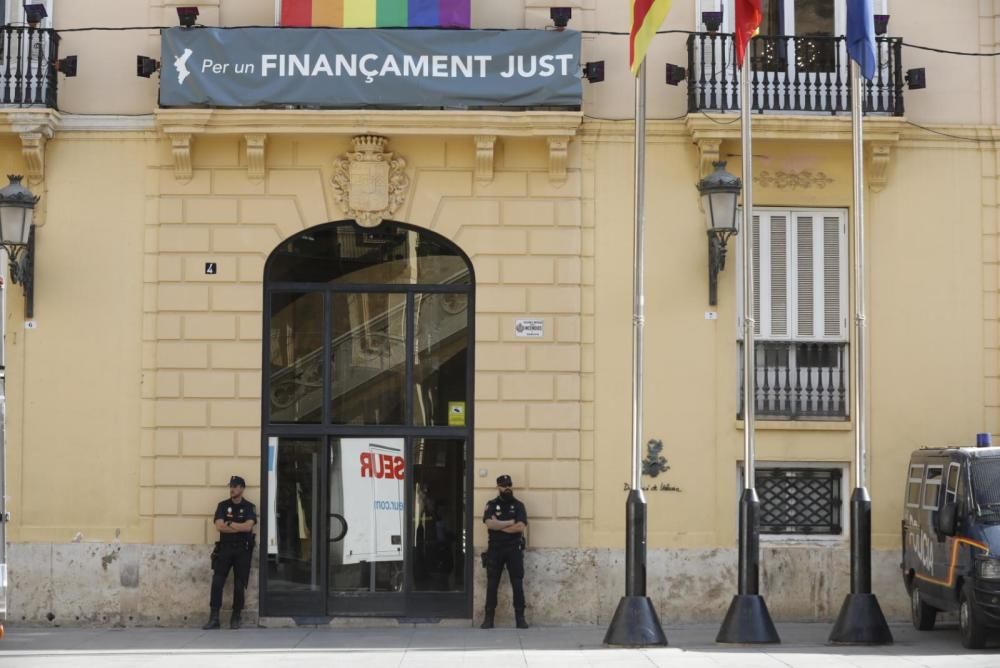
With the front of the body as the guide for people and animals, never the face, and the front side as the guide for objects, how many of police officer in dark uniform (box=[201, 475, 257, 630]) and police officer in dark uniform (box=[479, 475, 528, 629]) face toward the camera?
2

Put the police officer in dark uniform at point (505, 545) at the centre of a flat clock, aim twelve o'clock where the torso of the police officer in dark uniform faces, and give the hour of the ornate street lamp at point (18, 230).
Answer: The ornate street lamp is roughly at 3 o'clock from the police officer in dark uniform.

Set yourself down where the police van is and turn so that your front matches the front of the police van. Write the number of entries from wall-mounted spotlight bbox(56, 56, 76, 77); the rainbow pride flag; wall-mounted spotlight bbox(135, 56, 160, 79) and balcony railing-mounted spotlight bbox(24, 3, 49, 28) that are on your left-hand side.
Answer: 0

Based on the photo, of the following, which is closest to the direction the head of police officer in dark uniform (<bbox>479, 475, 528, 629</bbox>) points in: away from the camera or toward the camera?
toward the camera

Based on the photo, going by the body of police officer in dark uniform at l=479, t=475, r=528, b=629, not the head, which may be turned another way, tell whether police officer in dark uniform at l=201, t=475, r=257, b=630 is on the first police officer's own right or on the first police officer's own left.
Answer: on the first police officer's own right

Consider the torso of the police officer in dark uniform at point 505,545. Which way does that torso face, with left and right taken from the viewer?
facing the viewer

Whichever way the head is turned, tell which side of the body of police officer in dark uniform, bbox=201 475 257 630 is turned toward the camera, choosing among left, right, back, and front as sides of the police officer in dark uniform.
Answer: front

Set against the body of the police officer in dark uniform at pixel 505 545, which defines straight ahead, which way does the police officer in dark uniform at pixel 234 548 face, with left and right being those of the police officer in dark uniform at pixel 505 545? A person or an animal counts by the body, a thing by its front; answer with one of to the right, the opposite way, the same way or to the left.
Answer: the same way

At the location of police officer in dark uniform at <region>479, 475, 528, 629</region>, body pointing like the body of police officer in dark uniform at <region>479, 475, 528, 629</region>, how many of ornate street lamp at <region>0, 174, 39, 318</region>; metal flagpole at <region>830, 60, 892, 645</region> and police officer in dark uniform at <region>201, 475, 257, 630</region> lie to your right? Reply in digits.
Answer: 2

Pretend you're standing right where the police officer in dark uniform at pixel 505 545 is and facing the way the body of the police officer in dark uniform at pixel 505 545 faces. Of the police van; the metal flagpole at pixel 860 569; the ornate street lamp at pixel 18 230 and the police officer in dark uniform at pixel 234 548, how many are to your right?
2
